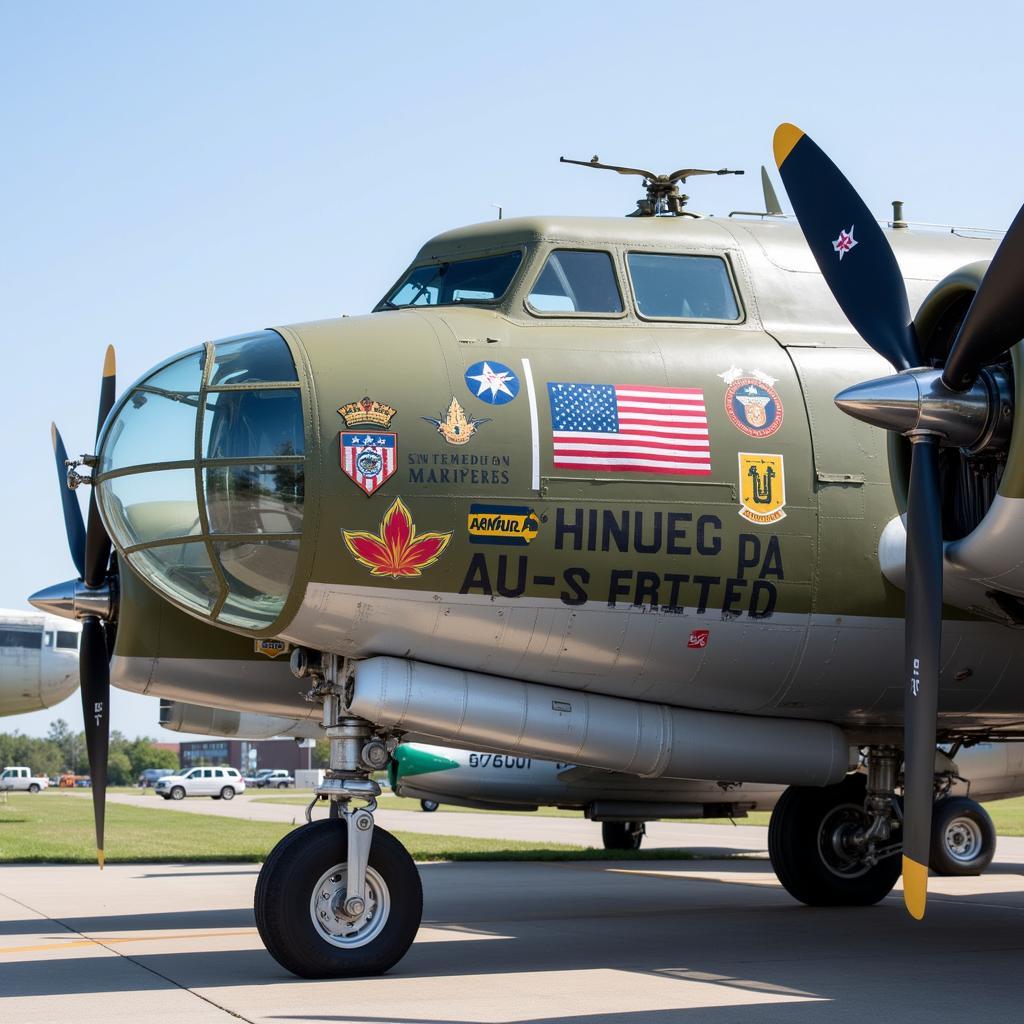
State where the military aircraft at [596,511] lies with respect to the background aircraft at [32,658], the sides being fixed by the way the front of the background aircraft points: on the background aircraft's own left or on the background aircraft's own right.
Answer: on the background aircraft's own right

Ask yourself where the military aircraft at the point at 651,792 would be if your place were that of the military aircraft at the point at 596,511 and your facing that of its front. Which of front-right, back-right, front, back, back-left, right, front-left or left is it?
back-right

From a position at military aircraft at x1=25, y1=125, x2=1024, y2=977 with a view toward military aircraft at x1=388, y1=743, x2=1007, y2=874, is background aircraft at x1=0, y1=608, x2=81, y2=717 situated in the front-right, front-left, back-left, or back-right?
front-left

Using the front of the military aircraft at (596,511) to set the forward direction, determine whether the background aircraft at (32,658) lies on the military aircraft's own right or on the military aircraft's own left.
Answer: on the military aircraft's own right

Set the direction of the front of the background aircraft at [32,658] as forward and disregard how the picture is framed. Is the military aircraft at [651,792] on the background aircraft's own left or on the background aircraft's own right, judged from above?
on the background aircraft's own right

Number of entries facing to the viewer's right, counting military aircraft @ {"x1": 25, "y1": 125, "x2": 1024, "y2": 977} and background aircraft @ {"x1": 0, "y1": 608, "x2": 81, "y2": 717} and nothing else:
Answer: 1

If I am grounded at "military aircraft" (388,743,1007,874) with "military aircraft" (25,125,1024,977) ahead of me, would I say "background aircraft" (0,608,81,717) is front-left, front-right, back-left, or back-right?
back-right

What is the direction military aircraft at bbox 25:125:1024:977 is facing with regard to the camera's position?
facing the viewer and to the left of the viewer

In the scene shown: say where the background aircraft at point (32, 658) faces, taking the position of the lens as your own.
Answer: facing to the right of the viewer
